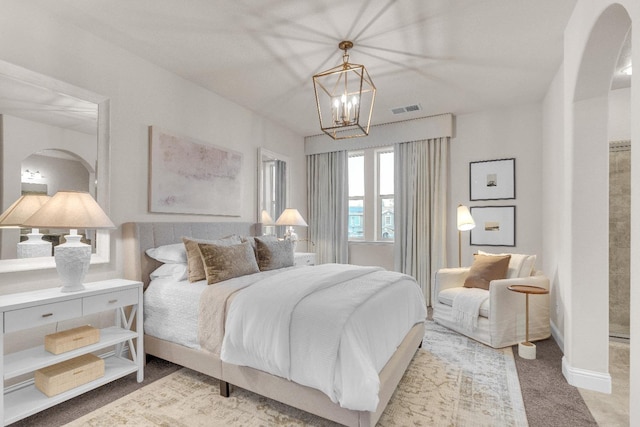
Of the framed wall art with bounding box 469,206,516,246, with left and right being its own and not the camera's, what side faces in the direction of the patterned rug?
front

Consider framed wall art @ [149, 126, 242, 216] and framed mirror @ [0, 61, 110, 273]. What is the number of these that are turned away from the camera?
0

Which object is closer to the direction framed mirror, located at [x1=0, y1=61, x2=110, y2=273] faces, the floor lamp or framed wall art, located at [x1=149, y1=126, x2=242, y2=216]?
the floor lamp

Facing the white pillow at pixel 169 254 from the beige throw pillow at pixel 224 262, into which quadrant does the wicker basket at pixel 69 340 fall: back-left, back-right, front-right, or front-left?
front-left

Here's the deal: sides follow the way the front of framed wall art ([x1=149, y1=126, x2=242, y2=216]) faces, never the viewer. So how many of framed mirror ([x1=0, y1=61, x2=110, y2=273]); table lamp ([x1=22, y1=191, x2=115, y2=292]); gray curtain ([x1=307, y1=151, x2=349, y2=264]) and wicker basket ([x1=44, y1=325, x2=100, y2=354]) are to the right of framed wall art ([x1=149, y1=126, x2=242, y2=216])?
3

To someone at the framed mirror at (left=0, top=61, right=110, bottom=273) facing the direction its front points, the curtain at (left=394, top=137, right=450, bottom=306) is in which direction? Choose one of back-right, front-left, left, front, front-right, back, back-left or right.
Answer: front-left

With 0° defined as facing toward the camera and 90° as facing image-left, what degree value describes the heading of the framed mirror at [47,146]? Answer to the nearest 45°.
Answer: approximately 315°

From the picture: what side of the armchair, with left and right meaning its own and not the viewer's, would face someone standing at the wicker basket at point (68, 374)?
front

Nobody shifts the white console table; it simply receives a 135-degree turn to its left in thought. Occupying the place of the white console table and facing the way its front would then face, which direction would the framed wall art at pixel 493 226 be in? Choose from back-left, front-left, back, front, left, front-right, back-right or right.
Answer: right

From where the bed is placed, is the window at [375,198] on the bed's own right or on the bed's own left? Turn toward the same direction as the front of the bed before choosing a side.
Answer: on the bed's own left

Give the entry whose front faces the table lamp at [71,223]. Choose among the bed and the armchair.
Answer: the armchair

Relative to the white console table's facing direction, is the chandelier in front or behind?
in front

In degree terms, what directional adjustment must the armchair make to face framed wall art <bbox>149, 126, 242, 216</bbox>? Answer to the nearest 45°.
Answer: approximately 45° to its right

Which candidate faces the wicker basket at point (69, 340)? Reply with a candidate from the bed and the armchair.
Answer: the armchair

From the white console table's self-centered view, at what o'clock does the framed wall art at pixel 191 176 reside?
The framed wall art is roughly at 9 o'clock from the white console table.

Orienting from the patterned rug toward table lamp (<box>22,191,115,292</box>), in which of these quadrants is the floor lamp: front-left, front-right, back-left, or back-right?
back-right

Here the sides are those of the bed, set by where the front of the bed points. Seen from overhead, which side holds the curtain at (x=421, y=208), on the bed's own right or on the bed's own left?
on the bed's own left

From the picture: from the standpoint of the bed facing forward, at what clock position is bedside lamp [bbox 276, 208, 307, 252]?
The bedside lamp is roughly at 8 o'clock from the bed.

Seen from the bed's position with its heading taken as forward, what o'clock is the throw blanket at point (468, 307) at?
The throw blanket is roughly at 10 o'clock from the bed.

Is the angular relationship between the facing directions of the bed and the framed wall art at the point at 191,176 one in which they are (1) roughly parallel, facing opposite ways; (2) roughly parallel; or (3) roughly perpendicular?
roughly parallel

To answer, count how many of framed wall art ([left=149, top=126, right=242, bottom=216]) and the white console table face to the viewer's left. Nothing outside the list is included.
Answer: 0
